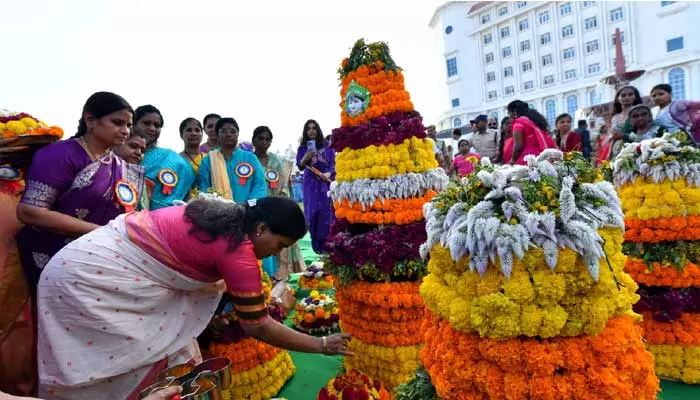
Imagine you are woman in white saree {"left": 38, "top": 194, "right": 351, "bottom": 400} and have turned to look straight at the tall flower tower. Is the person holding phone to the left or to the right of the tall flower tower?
left

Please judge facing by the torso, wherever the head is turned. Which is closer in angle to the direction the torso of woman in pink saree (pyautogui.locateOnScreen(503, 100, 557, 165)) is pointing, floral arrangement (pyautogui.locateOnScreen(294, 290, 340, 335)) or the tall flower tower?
the floral arrangement

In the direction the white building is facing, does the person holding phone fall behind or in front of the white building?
in front

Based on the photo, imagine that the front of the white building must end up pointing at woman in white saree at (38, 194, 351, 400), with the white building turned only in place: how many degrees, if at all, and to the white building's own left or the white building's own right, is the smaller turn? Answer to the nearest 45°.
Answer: approximately 45° to the white building's own left

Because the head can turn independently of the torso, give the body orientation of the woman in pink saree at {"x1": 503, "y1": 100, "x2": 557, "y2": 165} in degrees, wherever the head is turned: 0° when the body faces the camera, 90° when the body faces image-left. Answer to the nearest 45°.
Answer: approximately 90°

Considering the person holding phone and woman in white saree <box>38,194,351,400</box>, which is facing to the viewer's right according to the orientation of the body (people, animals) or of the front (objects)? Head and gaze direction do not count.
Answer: the woman in white saree

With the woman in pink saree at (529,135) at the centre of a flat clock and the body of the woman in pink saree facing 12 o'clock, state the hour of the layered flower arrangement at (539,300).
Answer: The layered flower arrangement is roughly at 9 o'clock from the woman in pink saree.

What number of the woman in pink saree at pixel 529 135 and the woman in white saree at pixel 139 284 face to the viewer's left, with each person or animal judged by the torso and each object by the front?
1

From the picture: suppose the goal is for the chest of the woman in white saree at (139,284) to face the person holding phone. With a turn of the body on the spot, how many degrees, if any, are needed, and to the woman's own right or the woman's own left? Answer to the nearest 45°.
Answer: approximately 45° to the woman's own left

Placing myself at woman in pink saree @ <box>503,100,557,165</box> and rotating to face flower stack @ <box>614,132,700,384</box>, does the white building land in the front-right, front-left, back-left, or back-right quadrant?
back-left

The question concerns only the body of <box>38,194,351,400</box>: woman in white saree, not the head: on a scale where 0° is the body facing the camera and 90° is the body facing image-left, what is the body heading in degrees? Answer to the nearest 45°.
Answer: approximately 270°

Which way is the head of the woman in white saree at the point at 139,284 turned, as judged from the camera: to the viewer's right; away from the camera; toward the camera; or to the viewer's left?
to the viewer's right
